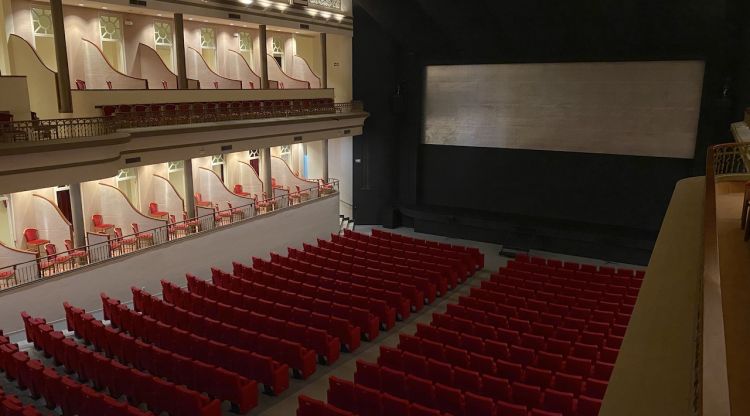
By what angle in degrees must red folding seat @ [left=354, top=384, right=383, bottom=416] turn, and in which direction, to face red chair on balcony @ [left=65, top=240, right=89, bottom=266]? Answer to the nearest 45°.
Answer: approximately 90° to its left

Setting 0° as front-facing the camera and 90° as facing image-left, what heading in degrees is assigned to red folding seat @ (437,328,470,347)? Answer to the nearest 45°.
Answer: approximately 225°

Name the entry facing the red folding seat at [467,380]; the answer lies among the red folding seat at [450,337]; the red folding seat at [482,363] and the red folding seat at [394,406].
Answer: the red folding seat at [394,406]

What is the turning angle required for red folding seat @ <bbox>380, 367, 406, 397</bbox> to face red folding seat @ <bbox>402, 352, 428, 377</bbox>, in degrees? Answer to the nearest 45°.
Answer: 0° — it already faces it

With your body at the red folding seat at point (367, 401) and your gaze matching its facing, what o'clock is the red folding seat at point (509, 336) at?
the red folding seat at point (509, 336) is roughly at 12 o'clock from the red folding seat at point (367, 401).

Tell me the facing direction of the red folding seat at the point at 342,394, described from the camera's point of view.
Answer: facing away from the viewer and to the right of the viewer

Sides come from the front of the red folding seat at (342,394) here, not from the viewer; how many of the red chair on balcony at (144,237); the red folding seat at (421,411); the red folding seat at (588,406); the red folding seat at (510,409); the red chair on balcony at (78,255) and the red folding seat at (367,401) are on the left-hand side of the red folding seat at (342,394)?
2

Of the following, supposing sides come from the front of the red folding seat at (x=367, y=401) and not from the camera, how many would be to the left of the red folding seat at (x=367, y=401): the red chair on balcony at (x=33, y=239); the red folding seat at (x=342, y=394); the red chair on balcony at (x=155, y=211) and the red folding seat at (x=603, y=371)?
3

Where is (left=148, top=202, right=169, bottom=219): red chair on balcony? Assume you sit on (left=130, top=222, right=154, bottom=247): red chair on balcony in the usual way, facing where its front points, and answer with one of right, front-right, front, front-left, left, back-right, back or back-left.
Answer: left

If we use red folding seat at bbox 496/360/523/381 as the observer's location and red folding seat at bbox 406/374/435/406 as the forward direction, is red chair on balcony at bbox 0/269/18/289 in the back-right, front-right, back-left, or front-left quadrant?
front-right

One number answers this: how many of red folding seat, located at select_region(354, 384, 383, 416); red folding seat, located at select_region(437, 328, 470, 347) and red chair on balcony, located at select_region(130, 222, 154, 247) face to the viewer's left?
0

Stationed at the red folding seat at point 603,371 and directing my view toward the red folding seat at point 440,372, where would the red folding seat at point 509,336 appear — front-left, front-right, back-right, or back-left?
front-right

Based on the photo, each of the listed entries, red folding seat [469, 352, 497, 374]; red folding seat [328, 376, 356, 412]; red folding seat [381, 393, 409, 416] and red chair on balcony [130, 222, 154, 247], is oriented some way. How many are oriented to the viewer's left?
0

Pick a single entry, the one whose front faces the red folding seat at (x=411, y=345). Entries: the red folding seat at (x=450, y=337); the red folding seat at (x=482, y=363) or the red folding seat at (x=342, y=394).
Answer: the red folding seat at (x=342, y=394)

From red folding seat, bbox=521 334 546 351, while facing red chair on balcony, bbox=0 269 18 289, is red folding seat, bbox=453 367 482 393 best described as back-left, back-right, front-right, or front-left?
front-left

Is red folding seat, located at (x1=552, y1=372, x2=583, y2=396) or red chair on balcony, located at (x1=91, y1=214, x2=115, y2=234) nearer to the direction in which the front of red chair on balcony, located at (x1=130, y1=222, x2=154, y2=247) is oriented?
the red folding seat

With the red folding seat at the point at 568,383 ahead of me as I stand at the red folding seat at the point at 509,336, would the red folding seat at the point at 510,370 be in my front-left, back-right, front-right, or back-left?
front-right

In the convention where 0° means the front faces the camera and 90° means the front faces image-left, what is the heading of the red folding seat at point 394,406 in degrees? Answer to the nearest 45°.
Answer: approximately 225°

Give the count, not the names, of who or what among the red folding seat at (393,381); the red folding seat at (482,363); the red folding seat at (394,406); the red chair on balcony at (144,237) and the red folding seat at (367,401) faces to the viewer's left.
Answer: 0
